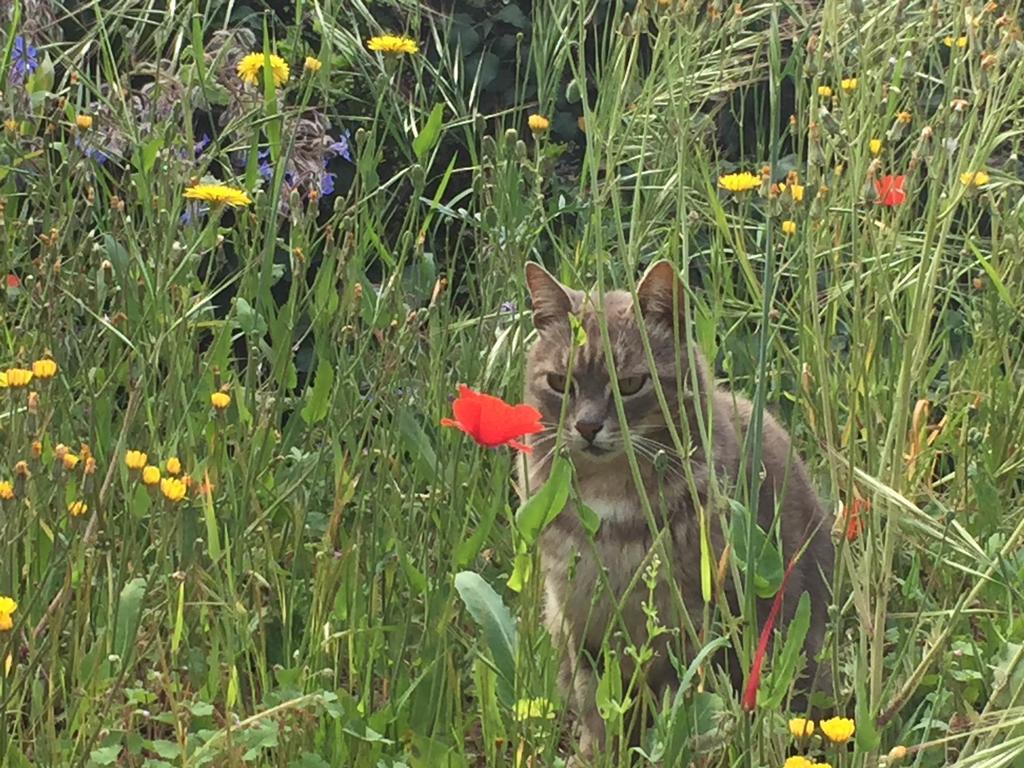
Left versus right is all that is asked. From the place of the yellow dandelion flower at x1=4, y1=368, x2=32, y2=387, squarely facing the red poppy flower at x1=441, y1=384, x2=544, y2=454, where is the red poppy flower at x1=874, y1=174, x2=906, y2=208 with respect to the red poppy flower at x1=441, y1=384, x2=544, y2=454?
left

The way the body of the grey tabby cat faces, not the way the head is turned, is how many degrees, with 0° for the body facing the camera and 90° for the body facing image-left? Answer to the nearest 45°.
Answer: approximately 45°

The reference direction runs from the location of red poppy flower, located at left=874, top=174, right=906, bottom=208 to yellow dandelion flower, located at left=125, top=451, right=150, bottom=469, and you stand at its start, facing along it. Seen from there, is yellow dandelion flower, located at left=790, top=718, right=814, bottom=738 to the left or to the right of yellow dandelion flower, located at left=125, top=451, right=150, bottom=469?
left

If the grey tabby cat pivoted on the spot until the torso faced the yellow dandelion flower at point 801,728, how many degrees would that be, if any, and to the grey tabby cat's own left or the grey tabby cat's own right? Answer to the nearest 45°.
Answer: approximately 45° to the grey tabby cat's own left

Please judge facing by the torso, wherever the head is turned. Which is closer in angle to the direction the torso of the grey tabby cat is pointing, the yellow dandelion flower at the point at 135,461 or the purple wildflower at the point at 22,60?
the yellow dandelion flower

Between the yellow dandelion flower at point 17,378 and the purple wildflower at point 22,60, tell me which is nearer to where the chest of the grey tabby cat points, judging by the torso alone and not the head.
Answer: the yellow dandelion flower
